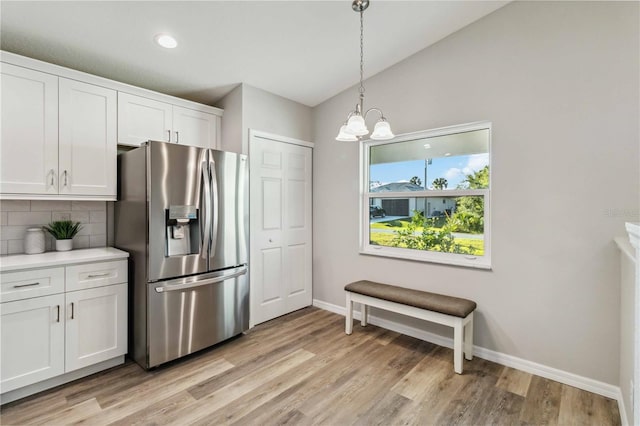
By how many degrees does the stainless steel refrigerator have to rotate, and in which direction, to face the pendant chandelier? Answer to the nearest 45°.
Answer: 0° — it already faces it

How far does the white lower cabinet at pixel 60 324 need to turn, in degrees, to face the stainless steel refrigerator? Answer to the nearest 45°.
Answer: approximately 45° to its left

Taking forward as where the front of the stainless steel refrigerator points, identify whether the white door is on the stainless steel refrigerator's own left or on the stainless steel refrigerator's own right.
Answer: on the stainless steel refrigerator's own left

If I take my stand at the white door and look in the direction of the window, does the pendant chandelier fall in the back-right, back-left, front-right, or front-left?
front-right

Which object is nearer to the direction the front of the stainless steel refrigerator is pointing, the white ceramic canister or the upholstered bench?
the upholstered bench

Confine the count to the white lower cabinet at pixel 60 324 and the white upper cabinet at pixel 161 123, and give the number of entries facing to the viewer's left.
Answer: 0

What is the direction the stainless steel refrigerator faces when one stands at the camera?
facing the viewer and to the right of the viewer

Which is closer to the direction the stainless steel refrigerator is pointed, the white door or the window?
the window
